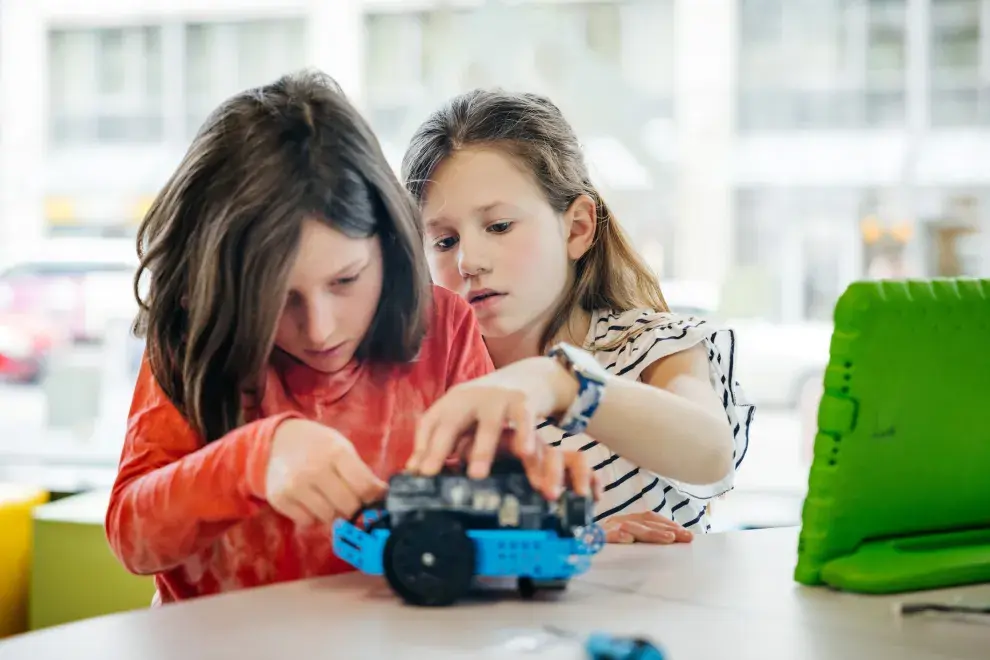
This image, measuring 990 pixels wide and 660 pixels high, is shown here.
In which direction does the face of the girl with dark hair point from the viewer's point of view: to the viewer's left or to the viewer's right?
to the viewer's right

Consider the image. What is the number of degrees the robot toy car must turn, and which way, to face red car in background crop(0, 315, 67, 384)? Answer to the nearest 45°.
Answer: approximately 135° to its left

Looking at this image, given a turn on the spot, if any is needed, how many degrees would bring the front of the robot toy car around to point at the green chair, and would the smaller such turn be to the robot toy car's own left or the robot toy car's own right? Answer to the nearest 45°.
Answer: approximately 135° to the robot toy car's own left

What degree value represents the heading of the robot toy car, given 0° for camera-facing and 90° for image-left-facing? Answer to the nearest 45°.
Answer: approximately 270°

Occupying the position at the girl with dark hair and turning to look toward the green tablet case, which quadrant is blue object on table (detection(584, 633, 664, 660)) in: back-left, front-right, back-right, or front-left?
front-right
